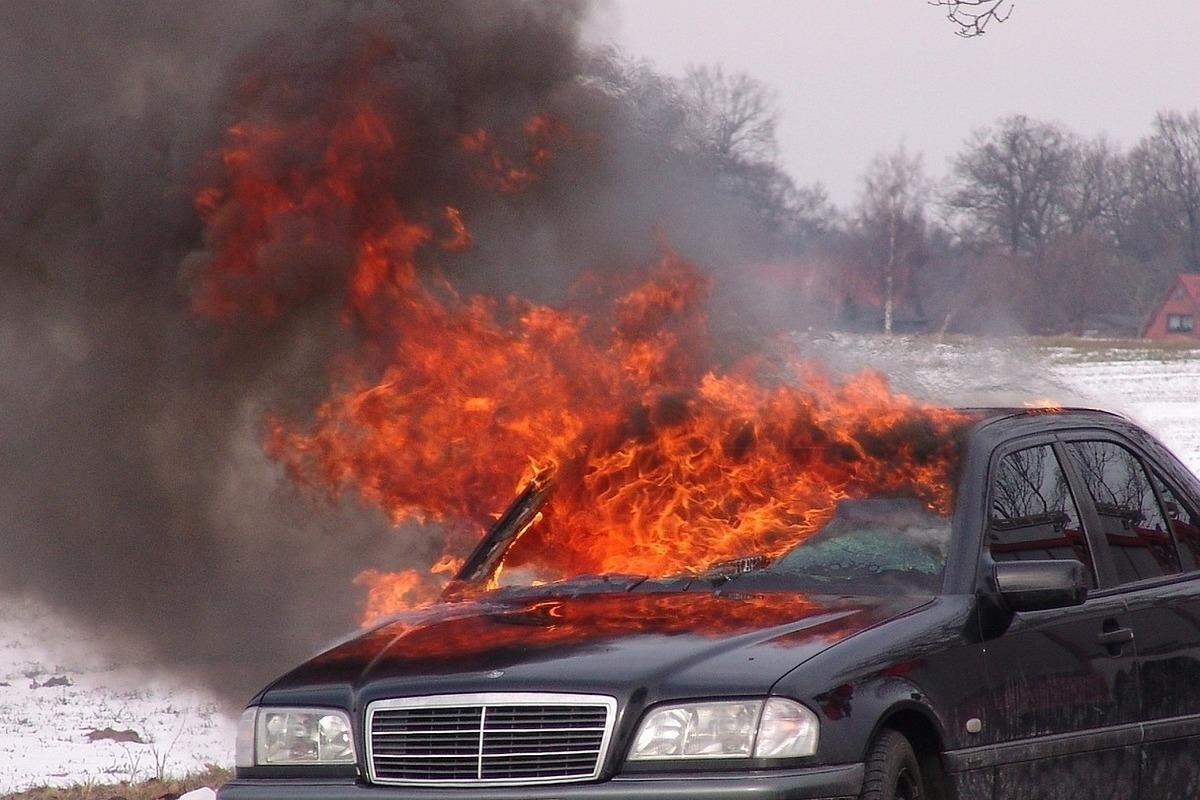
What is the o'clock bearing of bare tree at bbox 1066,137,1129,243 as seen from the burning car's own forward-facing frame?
The bare tree is roughly at 5 o'clock from the burning car.

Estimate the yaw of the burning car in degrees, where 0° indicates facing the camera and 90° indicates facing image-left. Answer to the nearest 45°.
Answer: approximately 45°

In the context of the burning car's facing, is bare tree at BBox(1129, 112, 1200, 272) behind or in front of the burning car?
behind

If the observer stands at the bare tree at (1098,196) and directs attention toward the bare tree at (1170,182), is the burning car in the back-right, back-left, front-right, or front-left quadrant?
back-right

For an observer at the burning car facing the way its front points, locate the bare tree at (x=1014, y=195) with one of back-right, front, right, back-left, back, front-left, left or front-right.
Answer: back-right
